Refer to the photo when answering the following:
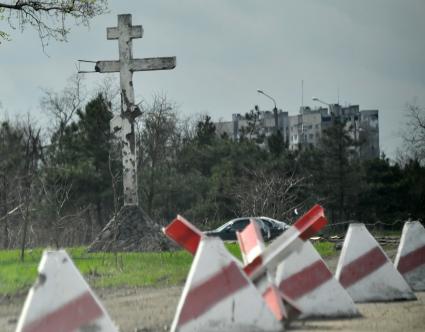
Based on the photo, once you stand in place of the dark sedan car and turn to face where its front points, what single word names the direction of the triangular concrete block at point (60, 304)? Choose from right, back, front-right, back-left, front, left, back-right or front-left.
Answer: left

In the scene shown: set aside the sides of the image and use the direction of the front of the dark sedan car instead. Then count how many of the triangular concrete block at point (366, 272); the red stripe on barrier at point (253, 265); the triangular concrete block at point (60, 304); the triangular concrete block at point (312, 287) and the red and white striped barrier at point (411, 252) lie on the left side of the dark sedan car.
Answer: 5

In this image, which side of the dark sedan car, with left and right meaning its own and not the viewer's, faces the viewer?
left

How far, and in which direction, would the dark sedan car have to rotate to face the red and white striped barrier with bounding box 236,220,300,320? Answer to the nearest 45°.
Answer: approximately 90° to its left

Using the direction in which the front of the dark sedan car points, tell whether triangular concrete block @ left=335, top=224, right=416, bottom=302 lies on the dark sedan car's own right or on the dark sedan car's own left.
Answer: on the dark sedan car's own left

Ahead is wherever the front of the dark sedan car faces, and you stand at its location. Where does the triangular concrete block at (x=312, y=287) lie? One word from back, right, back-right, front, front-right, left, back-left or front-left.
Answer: left

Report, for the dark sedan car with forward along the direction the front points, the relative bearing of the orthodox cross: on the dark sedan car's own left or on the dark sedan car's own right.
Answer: on the dark sedan car's own left

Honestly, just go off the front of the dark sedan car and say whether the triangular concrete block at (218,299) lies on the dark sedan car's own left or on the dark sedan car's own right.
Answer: on the dark sedan car's own left

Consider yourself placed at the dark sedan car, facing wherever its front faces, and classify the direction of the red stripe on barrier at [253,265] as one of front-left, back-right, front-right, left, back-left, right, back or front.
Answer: left

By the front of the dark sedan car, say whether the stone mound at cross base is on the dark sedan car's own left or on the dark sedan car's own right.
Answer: on the dark sedan car's own left

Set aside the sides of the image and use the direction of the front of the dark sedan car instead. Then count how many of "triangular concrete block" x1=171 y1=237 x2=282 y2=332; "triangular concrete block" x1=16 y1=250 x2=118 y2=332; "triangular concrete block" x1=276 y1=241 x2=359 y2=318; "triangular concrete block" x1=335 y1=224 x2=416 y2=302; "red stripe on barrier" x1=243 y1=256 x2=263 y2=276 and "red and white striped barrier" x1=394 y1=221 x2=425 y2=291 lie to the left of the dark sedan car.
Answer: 6
